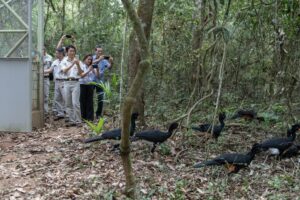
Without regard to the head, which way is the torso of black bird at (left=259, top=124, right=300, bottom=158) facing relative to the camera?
to the viewer's right

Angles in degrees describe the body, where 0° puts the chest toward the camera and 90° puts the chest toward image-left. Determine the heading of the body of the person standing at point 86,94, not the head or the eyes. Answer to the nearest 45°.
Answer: approximately 315°

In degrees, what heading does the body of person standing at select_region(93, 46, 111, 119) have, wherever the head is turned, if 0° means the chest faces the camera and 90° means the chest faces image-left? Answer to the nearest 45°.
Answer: approximately 315°

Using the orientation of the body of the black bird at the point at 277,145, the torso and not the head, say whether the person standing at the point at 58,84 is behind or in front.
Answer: behind

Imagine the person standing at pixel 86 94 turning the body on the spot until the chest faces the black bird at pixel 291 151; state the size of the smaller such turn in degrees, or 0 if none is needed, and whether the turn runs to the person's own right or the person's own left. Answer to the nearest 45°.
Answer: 0° — they already face it

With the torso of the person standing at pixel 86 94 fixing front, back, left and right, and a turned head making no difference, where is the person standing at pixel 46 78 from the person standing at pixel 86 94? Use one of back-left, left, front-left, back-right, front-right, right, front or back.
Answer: back
